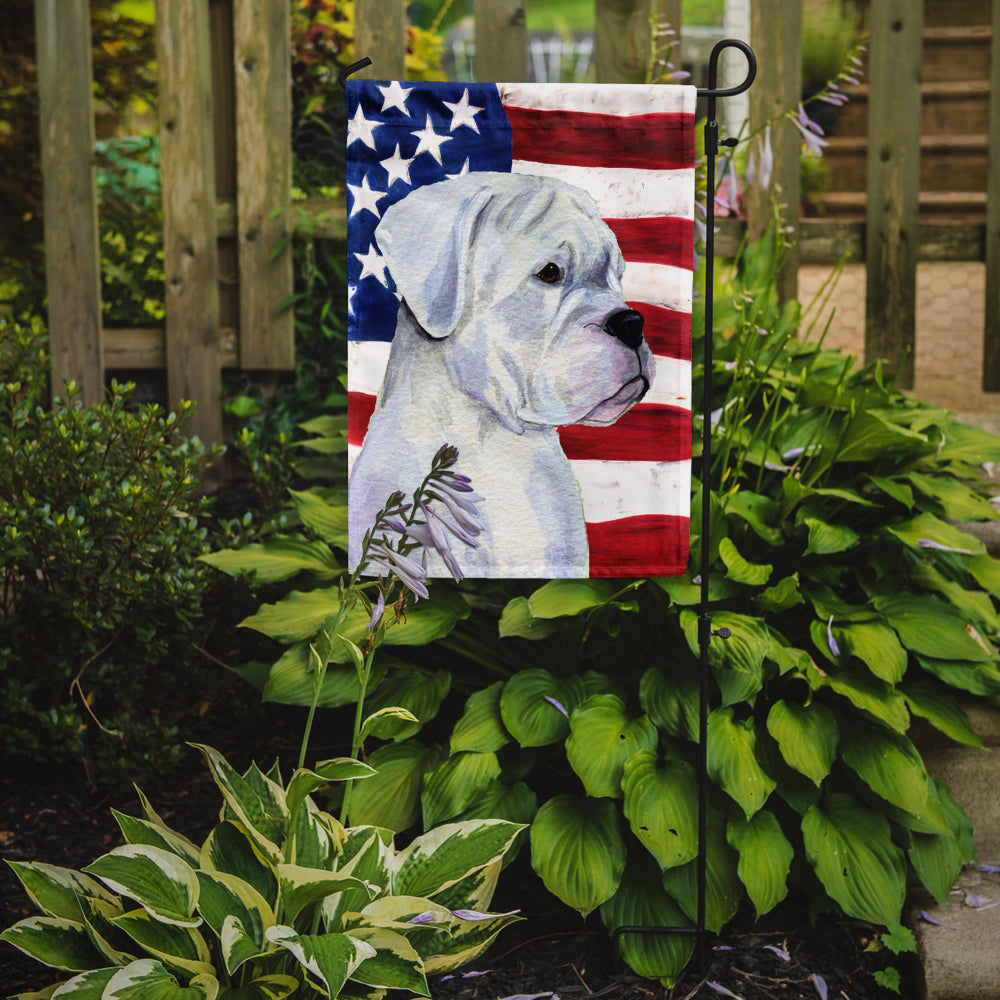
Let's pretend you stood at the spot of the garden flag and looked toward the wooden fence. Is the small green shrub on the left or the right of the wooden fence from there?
left

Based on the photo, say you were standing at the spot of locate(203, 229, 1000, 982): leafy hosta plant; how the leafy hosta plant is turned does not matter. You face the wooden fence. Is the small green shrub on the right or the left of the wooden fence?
left

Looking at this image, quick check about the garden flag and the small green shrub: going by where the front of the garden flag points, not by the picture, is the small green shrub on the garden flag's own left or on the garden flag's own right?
on the garden flag's own right

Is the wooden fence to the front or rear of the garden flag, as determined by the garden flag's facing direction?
to the rear

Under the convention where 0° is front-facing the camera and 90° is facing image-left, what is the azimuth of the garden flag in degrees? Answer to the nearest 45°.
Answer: approximately 0°
